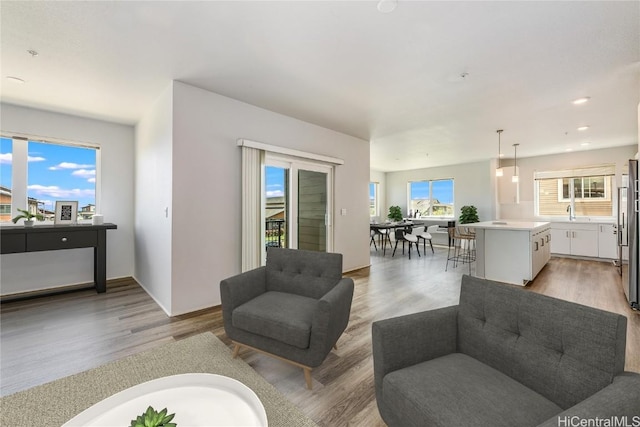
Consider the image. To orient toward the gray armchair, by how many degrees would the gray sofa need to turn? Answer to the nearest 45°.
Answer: approximately 45° to its right

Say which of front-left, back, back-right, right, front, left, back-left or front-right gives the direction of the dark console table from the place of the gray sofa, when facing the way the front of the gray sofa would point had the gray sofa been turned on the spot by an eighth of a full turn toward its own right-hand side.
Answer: front

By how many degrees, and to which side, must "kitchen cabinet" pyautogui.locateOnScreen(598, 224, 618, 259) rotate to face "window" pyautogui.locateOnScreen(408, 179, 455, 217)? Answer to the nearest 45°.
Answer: approximately 90° to its right

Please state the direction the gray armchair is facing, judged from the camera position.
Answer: facing the viewer and to the left of the viewer

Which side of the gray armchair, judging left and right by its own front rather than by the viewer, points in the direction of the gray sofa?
left

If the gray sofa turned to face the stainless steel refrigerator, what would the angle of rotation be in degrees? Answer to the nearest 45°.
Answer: approximately 135° to its right

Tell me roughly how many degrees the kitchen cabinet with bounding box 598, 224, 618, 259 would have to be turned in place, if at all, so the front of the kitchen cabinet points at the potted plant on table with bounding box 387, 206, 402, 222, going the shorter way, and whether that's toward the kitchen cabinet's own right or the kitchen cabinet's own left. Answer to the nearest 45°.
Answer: approximately 90° to the kitchen cabinet's own right

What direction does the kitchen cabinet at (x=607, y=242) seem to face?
toward the camera

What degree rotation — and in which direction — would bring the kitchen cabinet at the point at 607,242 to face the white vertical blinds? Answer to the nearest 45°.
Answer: approximately 45° to its right

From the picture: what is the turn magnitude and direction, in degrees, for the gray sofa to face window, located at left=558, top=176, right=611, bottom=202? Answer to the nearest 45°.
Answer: approximately 135° to its right

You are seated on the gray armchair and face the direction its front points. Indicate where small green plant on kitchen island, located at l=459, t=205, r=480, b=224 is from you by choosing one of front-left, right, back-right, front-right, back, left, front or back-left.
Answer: back

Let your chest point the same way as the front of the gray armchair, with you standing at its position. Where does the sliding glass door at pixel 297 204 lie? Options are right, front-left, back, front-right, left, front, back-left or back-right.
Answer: back-right

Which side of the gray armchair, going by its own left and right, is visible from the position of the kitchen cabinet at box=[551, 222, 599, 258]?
back
